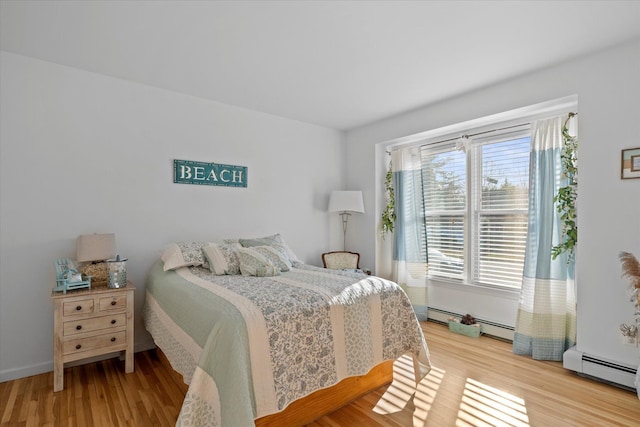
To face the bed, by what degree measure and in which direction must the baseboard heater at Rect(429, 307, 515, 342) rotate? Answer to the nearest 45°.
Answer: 0° — it already faces it

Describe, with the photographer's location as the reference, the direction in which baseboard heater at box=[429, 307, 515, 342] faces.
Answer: facing the viewer and to the left of the viewer

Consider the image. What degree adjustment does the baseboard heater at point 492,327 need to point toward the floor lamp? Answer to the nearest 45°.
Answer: approximately 45° to its right

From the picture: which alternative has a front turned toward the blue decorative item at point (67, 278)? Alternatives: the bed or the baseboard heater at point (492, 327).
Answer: the baseboard heater

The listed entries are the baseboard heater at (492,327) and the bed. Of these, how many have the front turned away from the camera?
0

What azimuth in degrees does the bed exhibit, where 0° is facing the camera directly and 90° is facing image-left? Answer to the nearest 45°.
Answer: approximately 315°

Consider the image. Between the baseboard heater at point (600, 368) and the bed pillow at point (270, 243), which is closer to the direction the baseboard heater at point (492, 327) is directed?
the bed pillow

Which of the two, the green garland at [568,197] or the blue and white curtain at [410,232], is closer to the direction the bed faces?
the green garland

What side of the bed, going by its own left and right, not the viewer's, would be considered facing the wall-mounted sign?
back

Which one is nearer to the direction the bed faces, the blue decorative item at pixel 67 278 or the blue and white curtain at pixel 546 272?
the blue and white curtain
